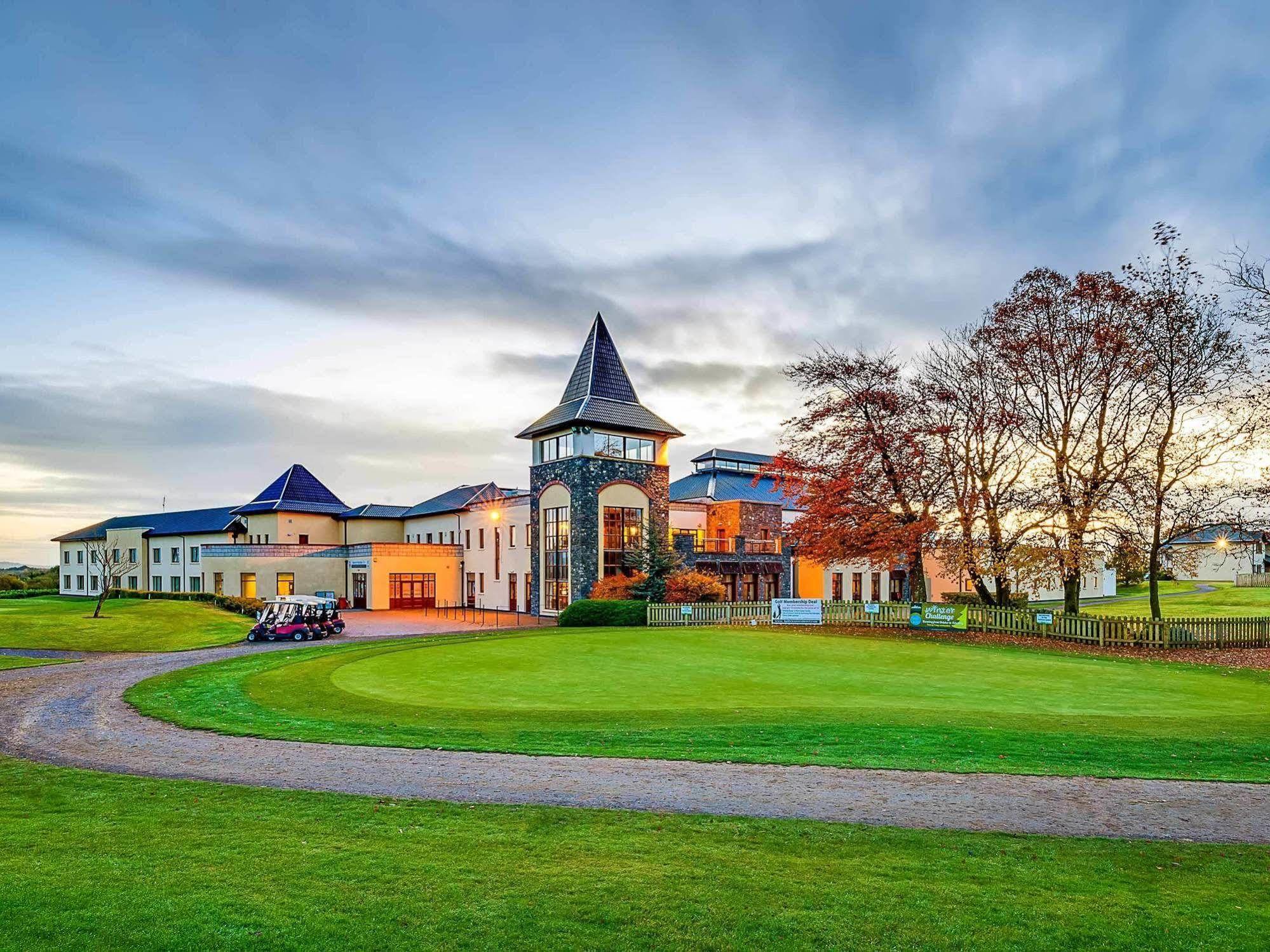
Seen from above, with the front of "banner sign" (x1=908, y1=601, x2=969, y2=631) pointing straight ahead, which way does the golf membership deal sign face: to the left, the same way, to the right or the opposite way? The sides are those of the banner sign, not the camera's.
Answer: the same way

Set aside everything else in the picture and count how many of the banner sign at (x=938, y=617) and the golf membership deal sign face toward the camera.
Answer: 2

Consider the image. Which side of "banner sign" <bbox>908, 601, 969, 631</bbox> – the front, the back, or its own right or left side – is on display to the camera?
front

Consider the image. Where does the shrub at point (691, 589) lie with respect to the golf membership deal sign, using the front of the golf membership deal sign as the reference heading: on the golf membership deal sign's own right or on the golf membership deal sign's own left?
on the golf membership deal sign's own right

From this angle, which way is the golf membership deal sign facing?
toward the camera
